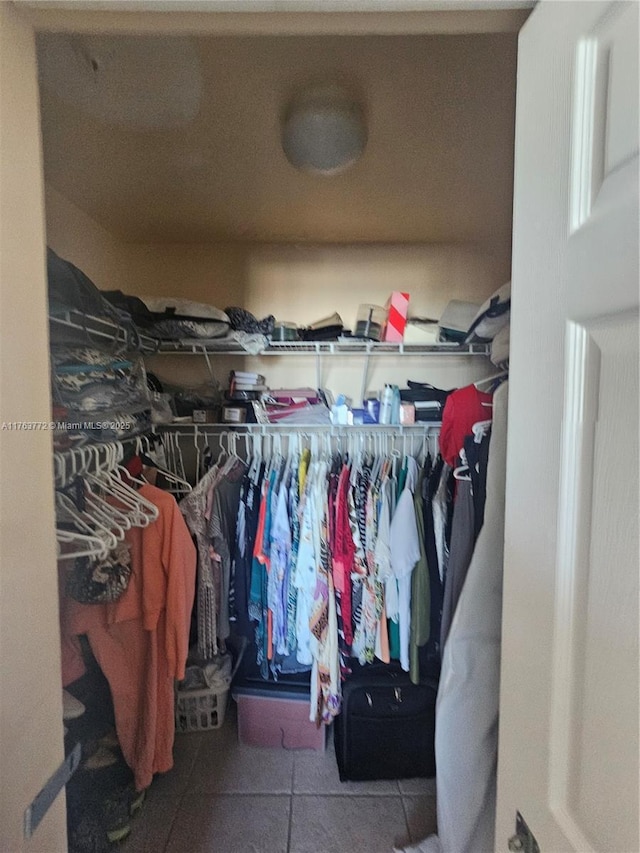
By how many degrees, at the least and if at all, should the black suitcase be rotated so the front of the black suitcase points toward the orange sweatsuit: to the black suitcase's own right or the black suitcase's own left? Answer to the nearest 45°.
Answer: approximately 45° to the black suitcase's own right

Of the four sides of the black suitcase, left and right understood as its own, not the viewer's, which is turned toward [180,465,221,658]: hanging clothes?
right

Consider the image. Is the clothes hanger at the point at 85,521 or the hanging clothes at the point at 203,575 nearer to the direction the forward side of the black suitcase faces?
the clothes hanger

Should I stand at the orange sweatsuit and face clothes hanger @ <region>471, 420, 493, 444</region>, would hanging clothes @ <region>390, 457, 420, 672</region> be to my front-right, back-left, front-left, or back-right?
front-left

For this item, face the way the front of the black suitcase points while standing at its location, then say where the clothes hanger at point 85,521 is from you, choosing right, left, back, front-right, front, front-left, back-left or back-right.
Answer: front-right

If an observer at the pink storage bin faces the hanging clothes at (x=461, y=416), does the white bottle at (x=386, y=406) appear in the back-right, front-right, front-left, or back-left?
front-left

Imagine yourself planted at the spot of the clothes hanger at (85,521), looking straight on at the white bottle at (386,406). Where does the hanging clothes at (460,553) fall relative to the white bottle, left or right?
right

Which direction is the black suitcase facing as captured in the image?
toward the camera

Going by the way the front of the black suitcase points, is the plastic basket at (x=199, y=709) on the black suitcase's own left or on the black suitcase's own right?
on the black suitcase's own right

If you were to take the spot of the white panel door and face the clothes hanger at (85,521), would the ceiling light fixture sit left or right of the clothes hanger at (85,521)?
right
